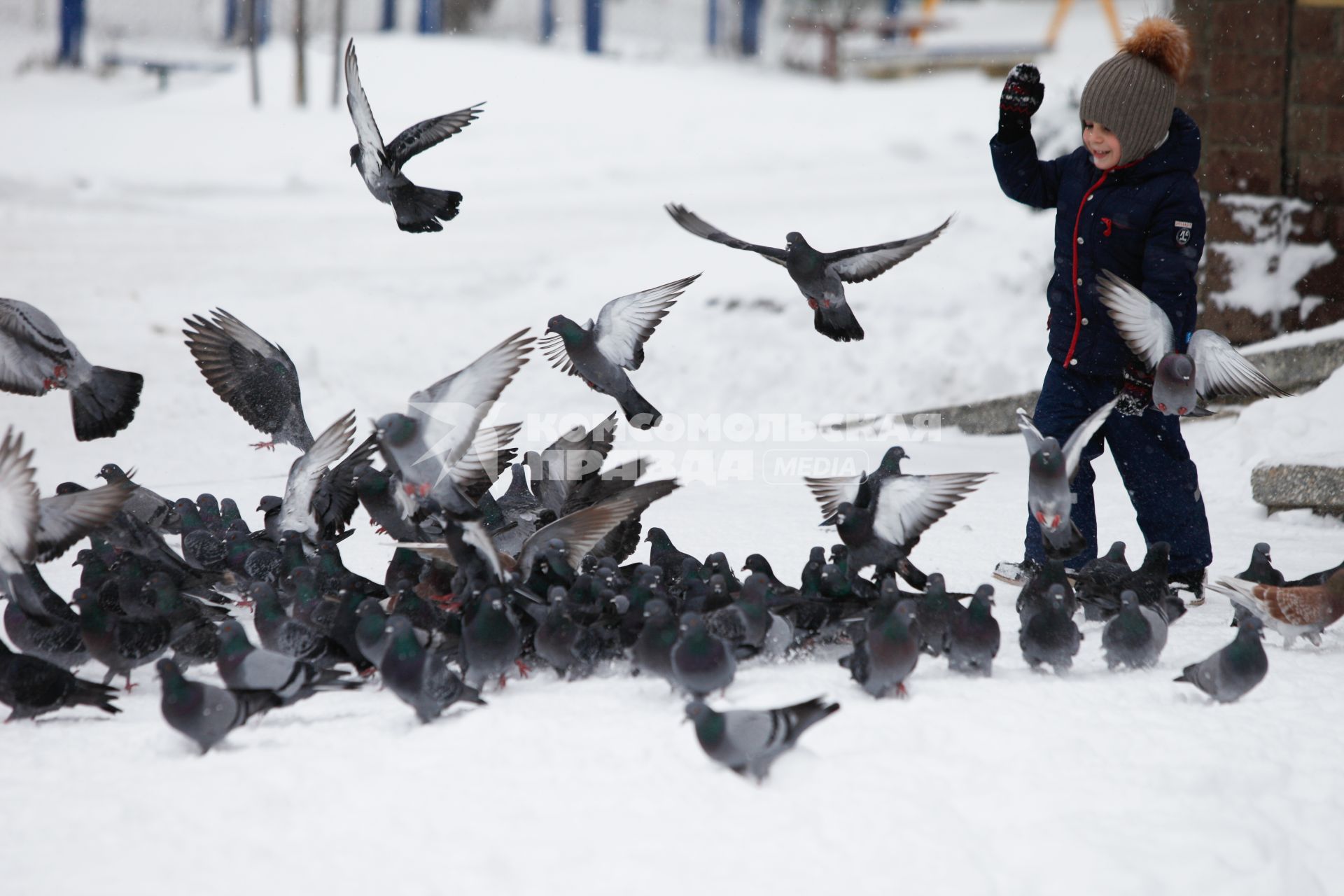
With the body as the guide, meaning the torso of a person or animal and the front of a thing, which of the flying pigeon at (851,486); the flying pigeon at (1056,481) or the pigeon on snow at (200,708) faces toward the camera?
the flying pigeon at (1056,481)

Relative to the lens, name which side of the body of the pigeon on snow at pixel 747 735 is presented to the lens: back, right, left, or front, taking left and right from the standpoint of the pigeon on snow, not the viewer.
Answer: left

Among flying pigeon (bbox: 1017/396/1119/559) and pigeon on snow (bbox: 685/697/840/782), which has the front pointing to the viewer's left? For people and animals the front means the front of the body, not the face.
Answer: the pigeon on snow

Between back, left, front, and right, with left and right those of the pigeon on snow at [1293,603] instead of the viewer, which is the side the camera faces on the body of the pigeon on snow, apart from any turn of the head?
right

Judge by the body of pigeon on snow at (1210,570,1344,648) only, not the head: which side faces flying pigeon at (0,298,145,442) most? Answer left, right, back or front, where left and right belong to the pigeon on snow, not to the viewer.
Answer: back

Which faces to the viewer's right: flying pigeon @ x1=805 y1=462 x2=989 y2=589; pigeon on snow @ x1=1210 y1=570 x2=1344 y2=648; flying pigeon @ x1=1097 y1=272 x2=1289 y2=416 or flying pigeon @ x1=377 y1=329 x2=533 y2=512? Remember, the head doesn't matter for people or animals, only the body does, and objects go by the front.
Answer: the pigeon on snow

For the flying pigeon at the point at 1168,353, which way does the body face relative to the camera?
toward the camera

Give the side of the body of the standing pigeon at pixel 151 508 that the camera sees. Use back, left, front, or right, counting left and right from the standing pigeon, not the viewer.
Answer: left

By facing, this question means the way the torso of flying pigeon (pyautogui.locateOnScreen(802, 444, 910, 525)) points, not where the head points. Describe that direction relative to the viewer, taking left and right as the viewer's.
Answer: facing to the right of the viewer

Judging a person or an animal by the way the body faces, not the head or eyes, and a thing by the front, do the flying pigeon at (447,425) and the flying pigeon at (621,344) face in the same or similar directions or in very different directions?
same or similar directions

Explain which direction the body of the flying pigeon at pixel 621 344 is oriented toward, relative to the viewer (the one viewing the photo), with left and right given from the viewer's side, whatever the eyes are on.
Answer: facing the viewer and to the left of the viewer

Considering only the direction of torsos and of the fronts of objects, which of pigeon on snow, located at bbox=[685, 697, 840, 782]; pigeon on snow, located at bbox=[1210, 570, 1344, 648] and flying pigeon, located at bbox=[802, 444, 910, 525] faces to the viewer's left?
pigeon on snow, located at bbox=[685, 697, 840, 782]
